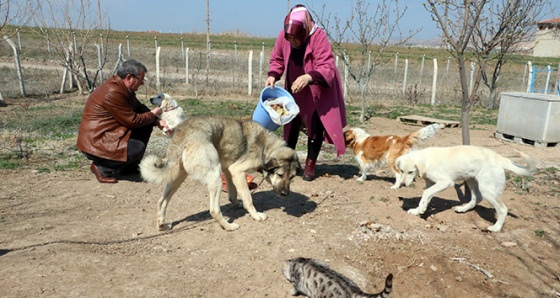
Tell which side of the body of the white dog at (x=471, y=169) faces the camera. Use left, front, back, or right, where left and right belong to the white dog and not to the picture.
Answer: left

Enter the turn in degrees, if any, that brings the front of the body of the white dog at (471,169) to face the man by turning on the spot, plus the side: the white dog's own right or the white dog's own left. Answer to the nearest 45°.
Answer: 0° — it already faces them

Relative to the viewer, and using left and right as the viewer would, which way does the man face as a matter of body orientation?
facing to the right of the viewer

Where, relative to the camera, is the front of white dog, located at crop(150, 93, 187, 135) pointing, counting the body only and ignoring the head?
to the viewer's left

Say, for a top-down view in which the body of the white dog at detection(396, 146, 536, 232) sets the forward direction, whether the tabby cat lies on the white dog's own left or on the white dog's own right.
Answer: on the white dog's own left

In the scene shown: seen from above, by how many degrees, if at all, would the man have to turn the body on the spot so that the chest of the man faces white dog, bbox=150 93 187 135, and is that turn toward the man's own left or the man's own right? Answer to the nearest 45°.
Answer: approximately 45° to the man's own left

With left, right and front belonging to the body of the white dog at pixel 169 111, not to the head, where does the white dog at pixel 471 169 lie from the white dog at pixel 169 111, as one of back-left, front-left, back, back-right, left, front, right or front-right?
back-left

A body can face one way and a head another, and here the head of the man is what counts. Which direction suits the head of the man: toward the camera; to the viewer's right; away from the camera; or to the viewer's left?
to the viewer's right

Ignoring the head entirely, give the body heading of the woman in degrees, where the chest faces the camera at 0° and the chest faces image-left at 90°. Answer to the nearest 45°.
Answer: approximately 45°

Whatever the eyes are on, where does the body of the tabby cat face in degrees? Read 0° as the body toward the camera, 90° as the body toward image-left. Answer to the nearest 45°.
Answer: approximately 90°
